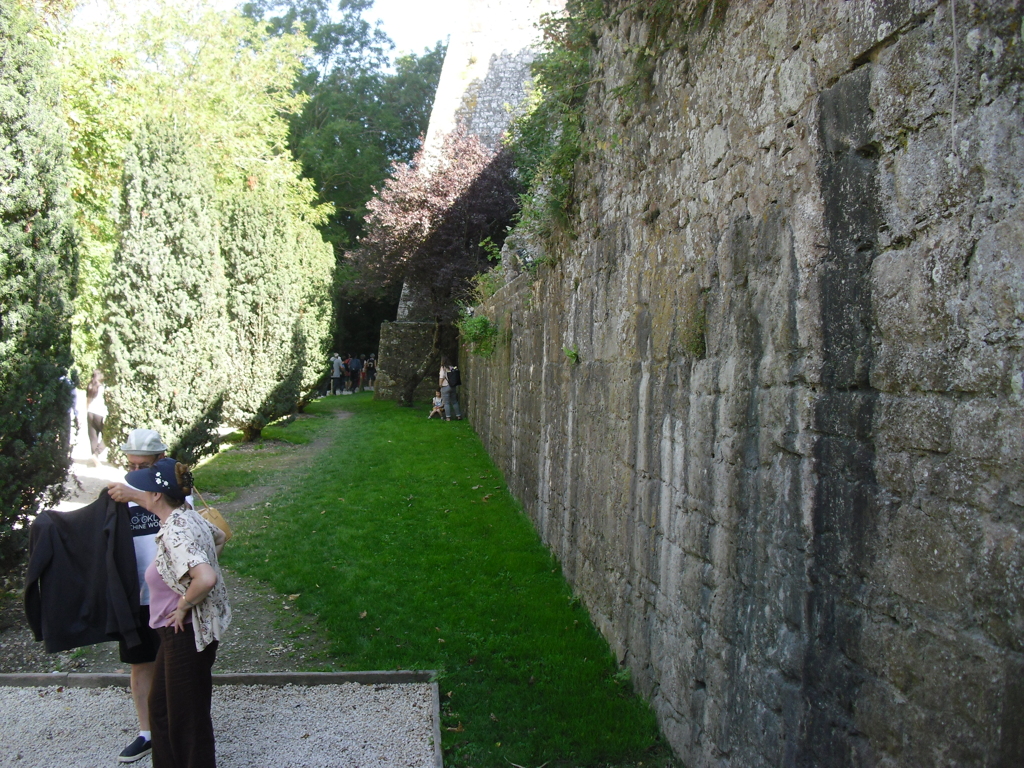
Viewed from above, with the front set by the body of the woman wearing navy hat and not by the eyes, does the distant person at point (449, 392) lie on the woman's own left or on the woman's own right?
on the woman's own right

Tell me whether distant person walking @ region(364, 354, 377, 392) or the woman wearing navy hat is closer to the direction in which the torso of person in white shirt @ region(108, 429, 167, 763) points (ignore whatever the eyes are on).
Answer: the woman wearing navy hat

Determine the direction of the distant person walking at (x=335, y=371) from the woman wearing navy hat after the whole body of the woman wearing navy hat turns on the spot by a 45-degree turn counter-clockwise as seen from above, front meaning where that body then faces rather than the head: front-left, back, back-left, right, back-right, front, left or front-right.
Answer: back-right

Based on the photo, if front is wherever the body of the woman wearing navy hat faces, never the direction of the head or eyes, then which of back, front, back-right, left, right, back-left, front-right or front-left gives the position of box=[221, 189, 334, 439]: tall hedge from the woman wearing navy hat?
right

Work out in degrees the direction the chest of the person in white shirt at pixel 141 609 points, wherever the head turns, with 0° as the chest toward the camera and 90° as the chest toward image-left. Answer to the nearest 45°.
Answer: approximately 45°

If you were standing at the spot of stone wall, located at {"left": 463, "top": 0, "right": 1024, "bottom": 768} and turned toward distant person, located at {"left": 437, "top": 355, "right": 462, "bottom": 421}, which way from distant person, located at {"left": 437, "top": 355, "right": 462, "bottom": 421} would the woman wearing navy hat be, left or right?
left

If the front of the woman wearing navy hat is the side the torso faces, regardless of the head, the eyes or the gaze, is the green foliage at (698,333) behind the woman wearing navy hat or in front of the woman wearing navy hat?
behind

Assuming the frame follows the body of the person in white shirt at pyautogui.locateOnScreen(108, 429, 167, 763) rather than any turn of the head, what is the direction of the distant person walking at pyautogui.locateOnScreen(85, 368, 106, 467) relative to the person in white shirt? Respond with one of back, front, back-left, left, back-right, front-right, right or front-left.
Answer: back-right

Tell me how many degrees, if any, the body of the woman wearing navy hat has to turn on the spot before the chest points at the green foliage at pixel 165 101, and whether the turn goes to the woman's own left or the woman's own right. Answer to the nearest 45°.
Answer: approximately 90° to the woman's own right

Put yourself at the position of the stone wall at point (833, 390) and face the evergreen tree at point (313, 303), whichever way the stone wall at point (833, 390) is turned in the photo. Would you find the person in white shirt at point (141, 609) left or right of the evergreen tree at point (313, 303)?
left

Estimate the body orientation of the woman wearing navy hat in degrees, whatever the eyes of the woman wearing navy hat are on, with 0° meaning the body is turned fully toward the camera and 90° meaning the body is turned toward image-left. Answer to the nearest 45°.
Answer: approximately 90°

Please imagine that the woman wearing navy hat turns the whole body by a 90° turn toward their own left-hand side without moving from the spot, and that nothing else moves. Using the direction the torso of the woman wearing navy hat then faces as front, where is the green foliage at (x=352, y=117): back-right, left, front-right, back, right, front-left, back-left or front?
back

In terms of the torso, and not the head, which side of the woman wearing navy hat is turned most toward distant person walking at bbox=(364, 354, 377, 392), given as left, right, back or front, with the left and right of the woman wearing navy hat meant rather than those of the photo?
right
